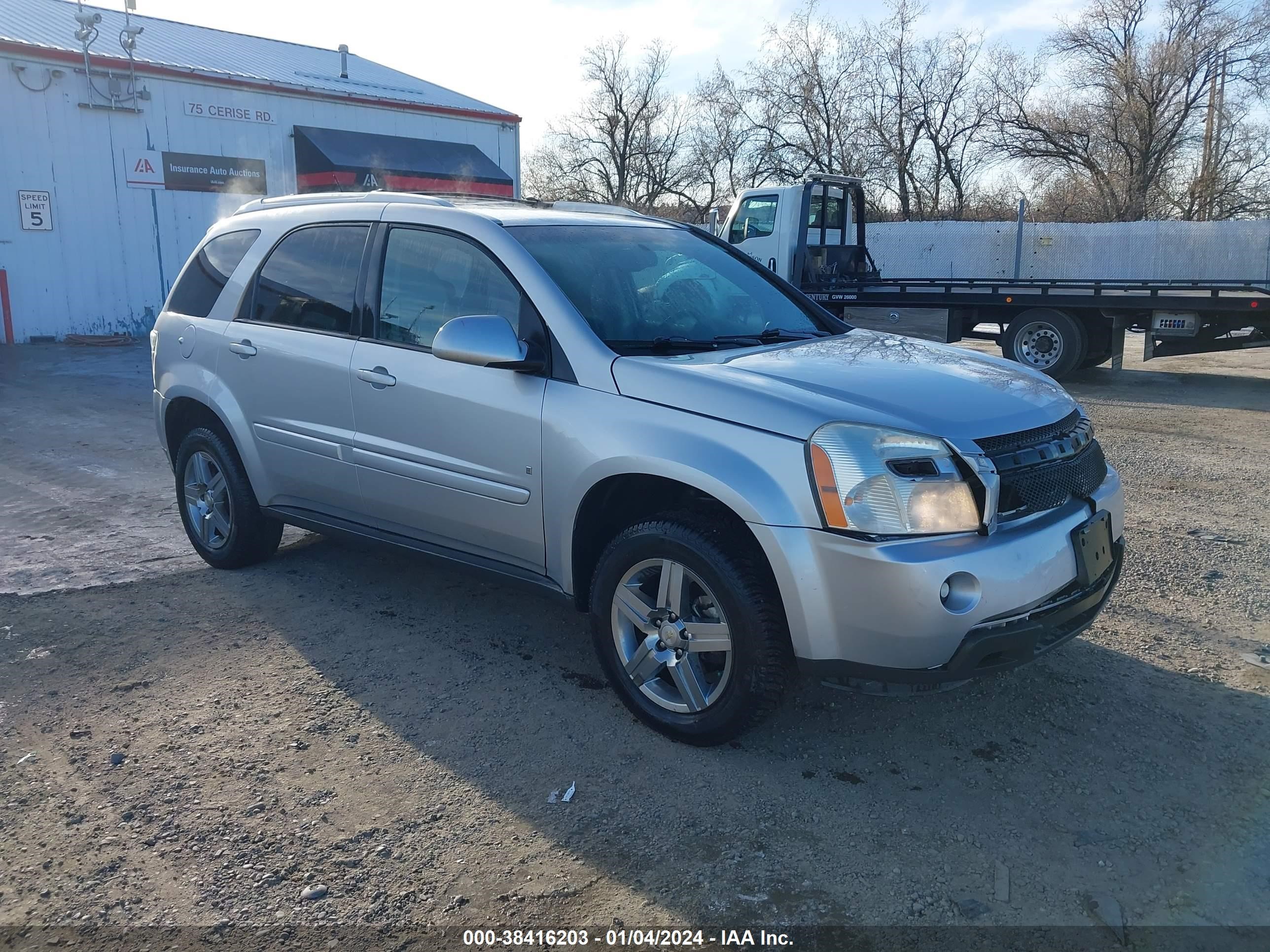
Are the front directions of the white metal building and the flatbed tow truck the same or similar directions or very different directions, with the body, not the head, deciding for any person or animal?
very different directions

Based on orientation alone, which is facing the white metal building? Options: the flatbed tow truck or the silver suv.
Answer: the flatbed tow truck

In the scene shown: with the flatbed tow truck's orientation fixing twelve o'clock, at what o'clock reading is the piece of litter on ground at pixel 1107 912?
The piece of litter on ground is roughly at 9 o'clock from the flatbed tow truck.

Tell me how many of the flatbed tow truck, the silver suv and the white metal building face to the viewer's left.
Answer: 1

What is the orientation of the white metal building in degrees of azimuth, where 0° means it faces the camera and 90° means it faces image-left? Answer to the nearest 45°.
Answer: approximately 315°

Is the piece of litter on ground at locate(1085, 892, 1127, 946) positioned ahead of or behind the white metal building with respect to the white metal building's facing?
ahead

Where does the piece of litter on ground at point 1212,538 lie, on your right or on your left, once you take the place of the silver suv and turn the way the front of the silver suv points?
on your left

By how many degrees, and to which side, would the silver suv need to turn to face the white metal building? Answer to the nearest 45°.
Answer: approximately 180°

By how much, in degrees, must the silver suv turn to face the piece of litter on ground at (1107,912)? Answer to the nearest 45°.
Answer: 0° — it already faces it

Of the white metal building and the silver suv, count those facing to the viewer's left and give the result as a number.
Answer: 0

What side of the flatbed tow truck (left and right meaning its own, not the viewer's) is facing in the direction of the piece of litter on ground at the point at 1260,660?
left

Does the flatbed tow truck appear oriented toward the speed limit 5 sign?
yes

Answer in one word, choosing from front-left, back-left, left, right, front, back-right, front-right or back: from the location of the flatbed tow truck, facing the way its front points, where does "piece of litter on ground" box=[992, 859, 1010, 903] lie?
left

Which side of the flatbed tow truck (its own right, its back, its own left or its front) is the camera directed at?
left
